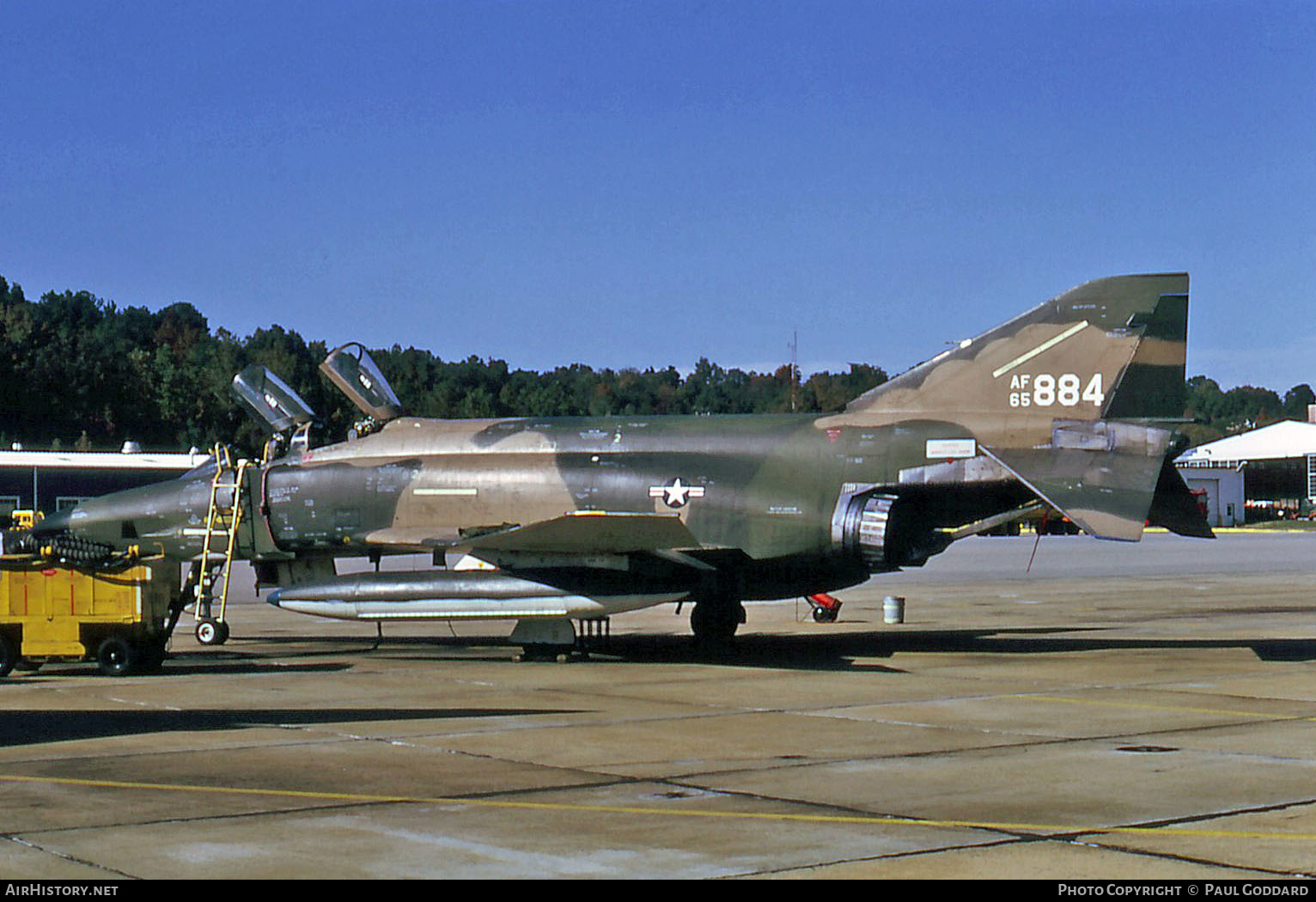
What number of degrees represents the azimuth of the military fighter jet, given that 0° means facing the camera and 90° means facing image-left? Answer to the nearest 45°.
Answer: approximately 90°
